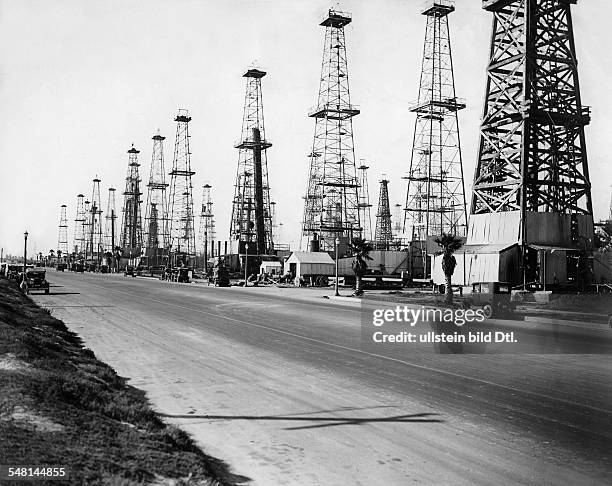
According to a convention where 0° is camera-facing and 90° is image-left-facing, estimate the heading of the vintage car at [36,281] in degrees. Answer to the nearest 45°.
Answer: approximately 0°
